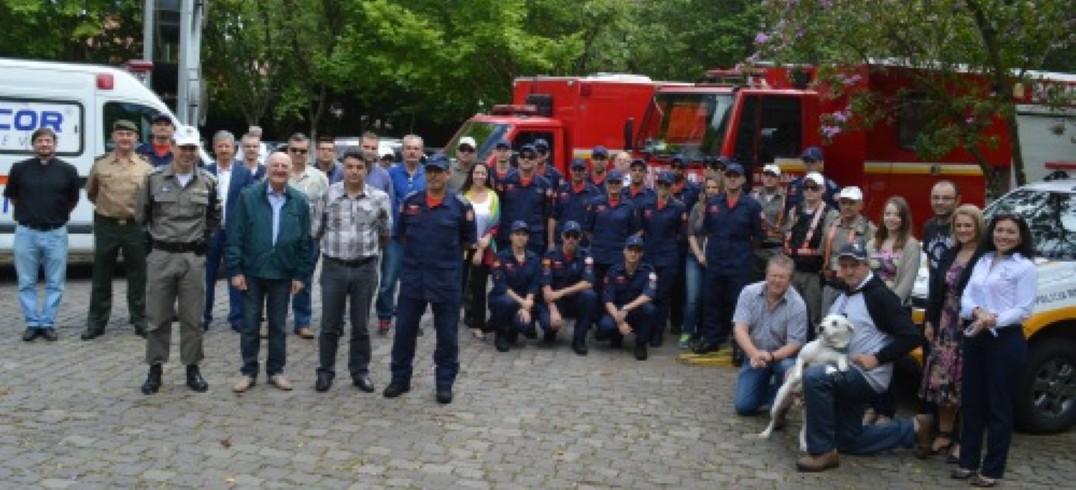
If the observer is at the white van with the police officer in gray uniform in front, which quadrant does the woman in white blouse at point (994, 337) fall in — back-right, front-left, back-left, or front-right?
front-left

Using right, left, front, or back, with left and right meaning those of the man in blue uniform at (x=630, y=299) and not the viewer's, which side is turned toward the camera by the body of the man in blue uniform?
front

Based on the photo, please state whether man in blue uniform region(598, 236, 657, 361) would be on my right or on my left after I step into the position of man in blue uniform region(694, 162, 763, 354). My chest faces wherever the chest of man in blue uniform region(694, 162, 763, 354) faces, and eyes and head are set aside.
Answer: on my right

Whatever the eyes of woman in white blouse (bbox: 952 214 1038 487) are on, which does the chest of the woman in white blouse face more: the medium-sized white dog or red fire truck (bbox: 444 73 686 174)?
the medium-sized white dog

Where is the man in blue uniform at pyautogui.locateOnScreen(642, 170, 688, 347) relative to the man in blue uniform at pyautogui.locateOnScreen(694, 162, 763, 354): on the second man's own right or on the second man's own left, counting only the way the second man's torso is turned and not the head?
on the second man's own right

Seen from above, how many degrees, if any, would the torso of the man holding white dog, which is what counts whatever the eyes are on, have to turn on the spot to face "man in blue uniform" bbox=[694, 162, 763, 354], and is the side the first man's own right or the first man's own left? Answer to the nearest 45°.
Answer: approximately 90° to the first man's own right

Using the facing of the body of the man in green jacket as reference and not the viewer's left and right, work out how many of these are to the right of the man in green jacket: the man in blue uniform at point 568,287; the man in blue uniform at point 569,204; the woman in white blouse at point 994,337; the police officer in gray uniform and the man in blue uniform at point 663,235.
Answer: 1

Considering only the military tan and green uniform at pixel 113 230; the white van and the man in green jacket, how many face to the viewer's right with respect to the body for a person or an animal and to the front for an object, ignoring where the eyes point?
1

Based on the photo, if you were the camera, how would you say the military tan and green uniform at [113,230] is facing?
facing the viewer

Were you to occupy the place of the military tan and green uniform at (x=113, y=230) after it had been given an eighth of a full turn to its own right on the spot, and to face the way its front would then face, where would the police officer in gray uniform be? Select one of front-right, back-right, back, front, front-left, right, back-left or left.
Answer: front-left

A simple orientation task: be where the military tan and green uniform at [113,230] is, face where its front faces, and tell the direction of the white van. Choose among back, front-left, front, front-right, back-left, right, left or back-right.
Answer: back

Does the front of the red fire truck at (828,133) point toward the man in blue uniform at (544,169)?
yes

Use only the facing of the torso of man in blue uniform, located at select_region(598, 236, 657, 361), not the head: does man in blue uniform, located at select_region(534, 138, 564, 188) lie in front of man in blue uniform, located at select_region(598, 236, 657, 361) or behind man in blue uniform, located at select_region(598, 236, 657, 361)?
behind
